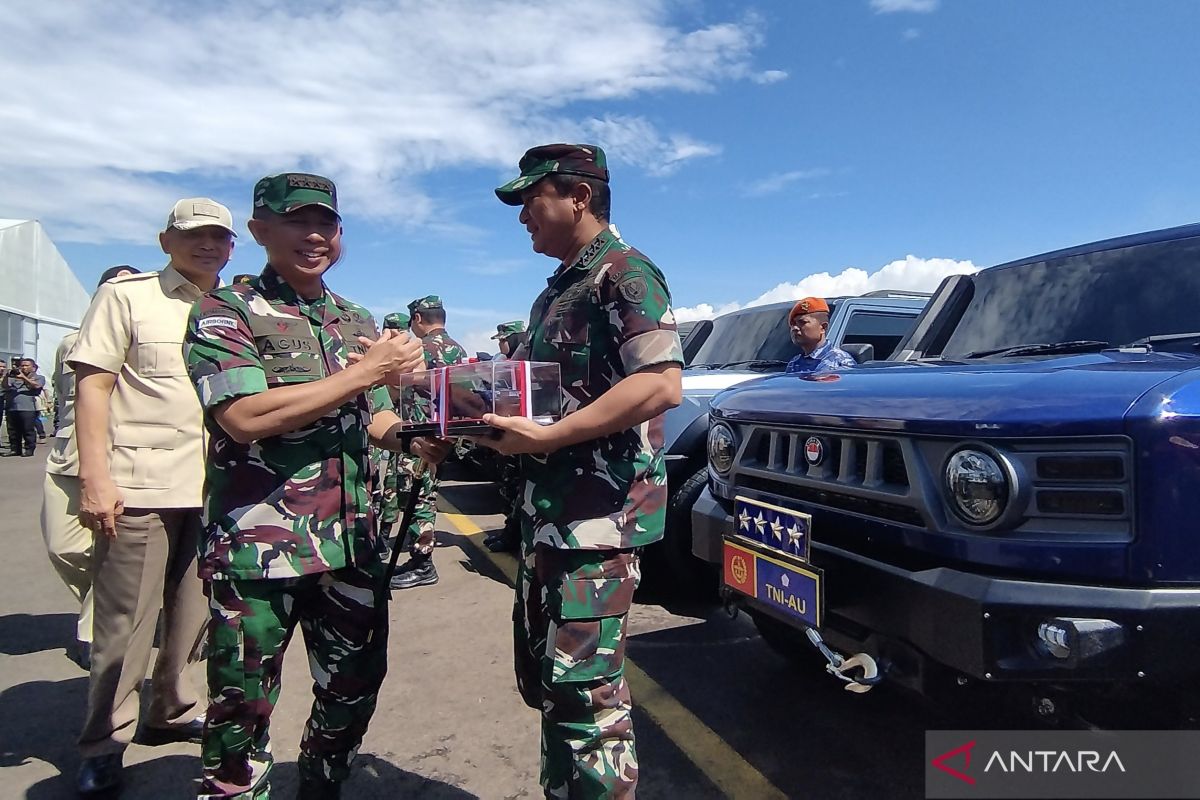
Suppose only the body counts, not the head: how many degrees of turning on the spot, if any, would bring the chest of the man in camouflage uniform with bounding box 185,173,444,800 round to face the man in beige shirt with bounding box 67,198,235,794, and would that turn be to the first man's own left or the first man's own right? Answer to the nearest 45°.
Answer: approximately 180°

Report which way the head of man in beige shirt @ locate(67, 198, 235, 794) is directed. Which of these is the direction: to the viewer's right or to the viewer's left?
to the viewer's right

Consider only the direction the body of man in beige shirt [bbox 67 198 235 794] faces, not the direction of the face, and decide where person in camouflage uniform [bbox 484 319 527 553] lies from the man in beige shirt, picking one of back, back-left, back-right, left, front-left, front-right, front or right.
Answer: left

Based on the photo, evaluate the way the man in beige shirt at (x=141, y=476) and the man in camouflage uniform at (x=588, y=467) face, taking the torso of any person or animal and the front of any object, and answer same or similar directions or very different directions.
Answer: very different directions

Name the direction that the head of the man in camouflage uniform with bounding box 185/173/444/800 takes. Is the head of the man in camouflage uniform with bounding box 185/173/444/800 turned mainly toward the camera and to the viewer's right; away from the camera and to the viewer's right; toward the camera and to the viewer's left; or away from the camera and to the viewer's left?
toward the camera and to the viewer's right

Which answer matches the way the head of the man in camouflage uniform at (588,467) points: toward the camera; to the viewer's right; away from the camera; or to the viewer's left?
to the viewer's left

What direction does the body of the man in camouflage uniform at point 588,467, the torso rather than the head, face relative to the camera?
to the viewer's left
